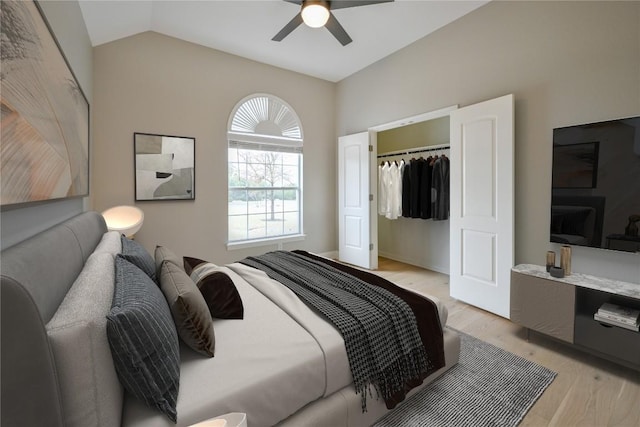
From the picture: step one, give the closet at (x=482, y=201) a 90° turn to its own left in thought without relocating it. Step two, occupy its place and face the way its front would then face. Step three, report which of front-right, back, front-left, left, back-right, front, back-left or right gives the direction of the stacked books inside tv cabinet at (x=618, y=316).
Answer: front

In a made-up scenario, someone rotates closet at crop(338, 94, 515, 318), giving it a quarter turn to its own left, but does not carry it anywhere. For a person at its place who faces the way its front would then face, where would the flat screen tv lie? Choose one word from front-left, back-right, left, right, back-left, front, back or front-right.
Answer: front

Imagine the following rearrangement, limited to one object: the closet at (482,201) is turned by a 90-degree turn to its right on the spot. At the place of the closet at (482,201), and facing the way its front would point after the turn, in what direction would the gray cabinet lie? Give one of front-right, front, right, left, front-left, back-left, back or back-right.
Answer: back

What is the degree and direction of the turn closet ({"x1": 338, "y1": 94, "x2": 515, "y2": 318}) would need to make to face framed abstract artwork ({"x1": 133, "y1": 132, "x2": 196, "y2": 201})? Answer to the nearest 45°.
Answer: approximately 45° to its right

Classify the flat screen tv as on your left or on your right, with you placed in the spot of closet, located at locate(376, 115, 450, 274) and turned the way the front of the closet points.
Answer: on your left

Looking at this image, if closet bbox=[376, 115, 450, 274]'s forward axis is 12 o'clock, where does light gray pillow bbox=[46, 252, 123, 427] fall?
The light gray pillow is roughly at 11 o'clock from the closet.

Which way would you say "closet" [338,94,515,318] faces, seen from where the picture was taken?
facing the viewer and to the left of the viewer
